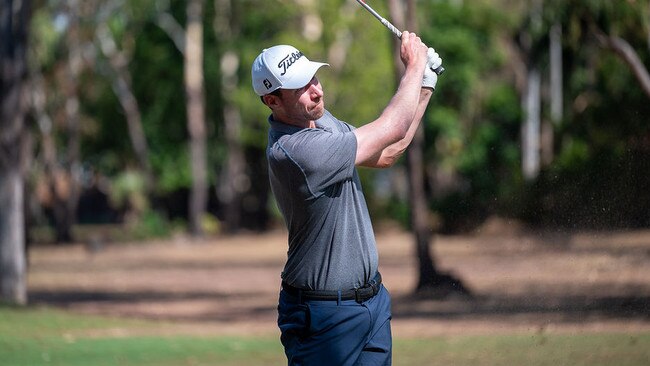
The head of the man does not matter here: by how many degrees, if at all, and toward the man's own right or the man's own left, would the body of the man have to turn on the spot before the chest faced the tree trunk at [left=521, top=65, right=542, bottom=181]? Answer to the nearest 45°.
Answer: approximately 135° to the man's own left

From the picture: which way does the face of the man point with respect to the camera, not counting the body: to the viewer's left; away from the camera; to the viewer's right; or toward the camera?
to the viewer's right

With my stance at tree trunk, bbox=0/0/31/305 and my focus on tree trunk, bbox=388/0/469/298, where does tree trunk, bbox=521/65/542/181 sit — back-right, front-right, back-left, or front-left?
front-left

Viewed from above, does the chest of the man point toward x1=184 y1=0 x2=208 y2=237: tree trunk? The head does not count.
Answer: no

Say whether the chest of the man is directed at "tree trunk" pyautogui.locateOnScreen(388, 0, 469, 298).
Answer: no

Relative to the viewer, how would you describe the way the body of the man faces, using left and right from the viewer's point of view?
facing the viewer and to the right of the viewer

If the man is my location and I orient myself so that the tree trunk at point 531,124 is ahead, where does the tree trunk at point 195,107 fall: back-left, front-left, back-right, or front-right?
front-left

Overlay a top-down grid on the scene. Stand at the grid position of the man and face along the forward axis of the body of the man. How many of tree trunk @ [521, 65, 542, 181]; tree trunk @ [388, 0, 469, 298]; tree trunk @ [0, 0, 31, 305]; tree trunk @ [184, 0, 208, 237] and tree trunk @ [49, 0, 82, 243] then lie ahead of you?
0

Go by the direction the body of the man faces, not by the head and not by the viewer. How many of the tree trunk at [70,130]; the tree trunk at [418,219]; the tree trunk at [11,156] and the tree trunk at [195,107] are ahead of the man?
0

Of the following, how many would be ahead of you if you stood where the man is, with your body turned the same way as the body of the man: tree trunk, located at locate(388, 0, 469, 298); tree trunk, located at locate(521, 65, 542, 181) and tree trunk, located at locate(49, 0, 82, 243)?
0

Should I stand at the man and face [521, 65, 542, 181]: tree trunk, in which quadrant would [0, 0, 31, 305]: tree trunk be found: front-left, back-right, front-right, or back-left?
front-left
